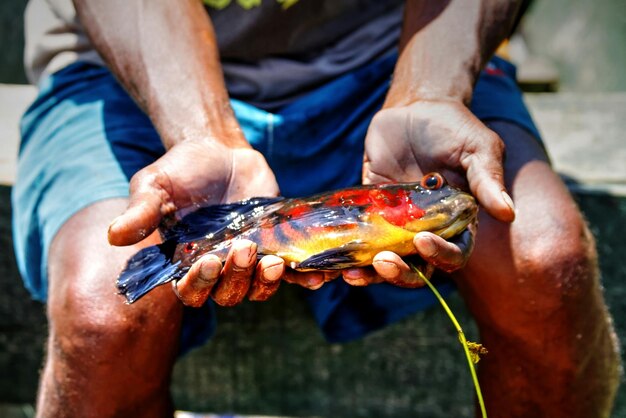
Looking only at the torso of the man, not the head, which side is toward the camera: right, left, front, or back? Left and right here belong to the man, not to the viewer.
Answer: front

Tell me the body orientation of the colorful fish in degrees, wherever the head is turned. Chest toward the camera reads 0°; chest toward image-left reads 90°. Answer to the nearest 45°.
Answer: approximately 270°
